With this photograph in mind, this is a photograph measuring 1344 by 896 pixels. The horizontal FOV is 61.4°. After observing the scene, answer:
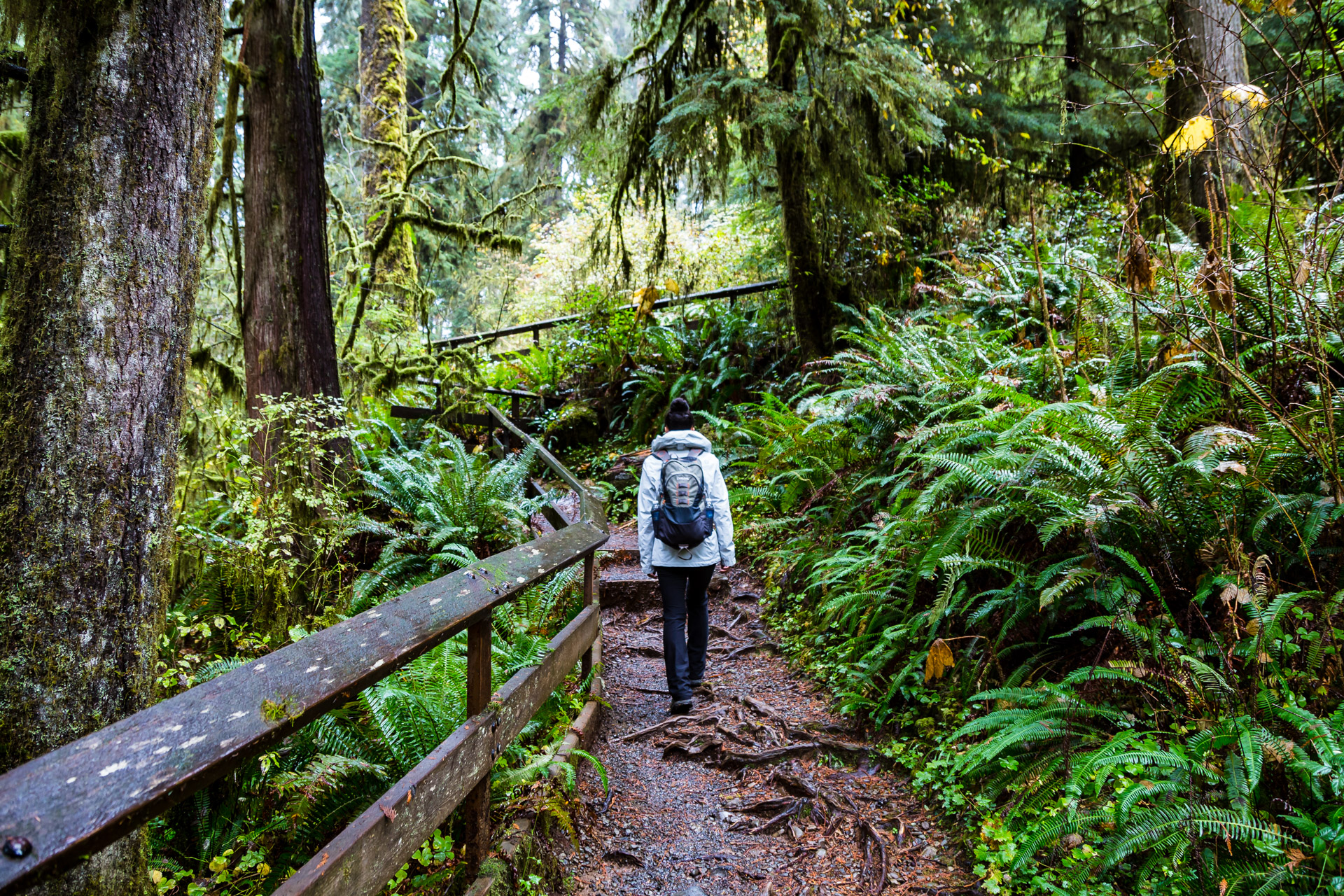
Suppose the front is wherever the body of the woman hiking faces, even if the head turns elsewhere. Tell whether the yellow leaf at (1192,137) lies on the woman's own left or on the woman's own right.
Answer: on the woman's own right

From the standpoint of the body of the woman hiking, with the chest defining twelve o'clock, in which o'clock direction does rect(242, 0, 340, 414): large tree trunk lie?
The large tree trunk is roughly at 10 o'clock from the woman hiking.

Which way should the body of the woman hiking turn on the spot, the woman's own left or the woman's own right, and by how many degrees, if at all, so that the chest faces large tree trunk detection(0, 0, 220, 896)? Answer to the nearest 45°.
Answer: approximately 135° to the woman's own left

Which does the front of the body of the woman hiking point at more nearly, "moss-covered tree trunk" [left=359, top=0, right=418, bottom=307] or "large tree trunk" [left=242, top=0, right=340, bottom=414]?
the moss-covered tree trunk

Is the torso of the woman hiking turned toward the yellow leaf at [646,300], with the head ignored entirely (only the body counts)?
yes

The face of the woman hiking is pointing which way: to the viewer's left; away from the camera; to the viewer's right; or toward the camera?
away from the camera

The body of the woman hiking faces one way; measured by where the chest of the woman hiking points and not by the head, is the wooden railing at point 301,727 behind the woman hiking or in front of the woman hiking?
behind

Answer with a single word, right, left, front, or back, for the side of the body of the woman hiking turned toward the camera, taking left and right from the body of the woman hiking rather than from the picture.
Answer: back

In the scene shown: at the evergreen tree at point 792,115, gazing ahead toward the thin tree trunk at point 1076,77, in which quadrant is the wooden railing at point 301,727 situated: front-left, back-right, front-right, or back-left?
back-right

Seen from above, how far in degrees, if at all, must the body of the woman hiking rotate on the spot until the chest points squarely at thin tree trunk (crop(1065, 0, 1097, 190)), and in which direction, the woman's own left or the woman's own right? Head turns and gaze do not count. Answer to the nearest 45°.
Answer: approximately 45° to the woman's own right
